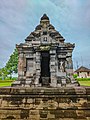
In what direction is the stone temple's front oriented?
toward the camera

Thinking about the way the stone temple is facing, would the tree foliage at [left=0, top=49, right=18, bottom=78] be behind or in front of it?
behind
